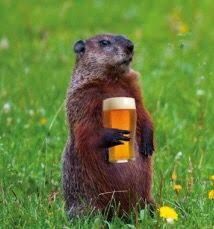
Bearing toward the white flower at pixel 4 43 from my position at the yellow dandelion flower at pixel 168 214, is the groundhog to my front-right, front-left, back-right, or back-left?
front-left

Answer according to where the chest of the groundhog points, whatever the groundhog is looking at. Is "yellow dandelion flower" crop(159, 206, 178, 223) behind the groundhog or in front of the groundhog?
in front

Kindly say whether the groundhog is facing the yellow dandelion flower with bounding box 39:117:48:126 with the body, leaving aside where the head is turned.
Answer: no

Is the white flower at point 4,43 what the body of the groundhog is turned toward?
no

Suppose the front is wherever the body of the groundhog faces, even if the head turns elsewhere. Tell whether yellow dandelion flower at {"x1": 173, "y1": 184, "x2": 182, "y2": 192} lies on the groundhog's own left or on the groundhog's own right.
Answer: on the groundhog's own left

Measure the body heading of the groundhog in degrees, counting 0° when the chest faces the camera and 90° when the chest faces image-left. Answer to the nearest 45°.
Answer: approximately 315°

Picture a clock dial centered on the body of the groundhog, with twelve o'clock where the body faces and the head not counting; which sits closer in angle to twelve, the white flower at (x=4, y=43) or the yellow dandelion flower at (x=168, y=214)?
the yellow dandelion flower

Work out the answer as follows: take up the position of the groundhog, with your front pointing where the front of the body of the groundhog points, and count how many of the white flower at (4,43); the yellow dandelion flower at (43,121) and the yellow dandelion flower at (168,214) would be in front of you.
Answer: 1

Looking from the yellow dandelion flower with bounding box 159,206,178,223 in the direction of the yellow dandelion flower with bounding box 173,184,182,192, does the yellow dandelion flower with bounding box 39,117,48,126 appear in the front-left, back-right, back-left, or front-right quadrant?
front-left
